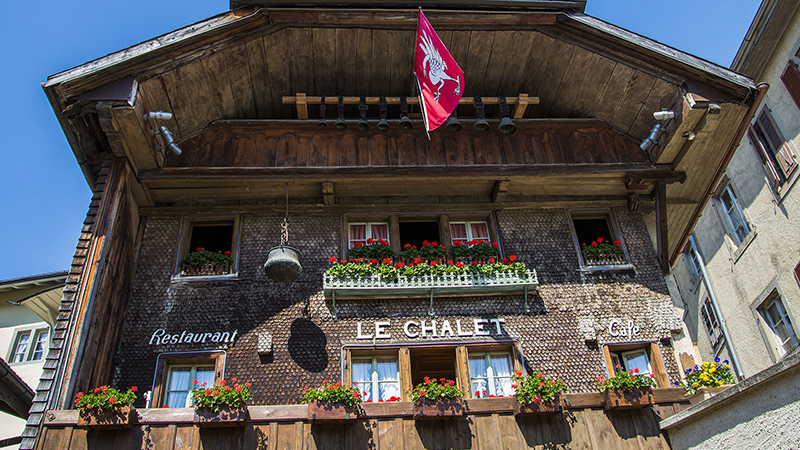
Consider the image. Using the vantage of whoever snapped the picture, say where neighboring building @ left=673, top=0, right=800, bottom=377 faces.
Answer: facing to the left of the viewer

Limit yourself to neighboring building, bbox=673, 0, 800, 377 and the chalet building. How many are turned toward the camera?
1
